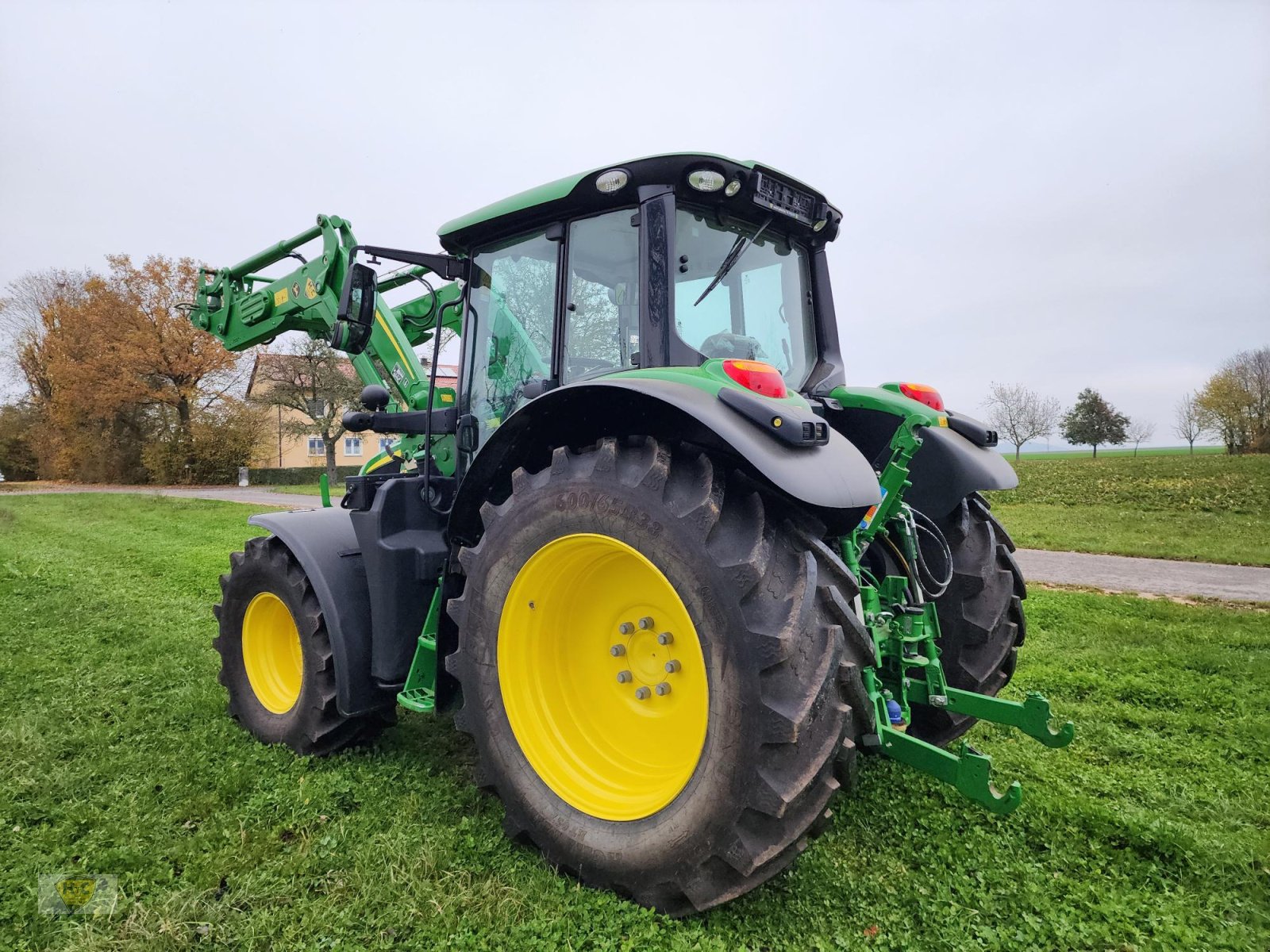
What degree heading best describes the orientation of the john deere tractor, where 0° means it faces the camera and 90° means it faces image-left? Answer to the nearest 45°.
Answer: approximately 135°
